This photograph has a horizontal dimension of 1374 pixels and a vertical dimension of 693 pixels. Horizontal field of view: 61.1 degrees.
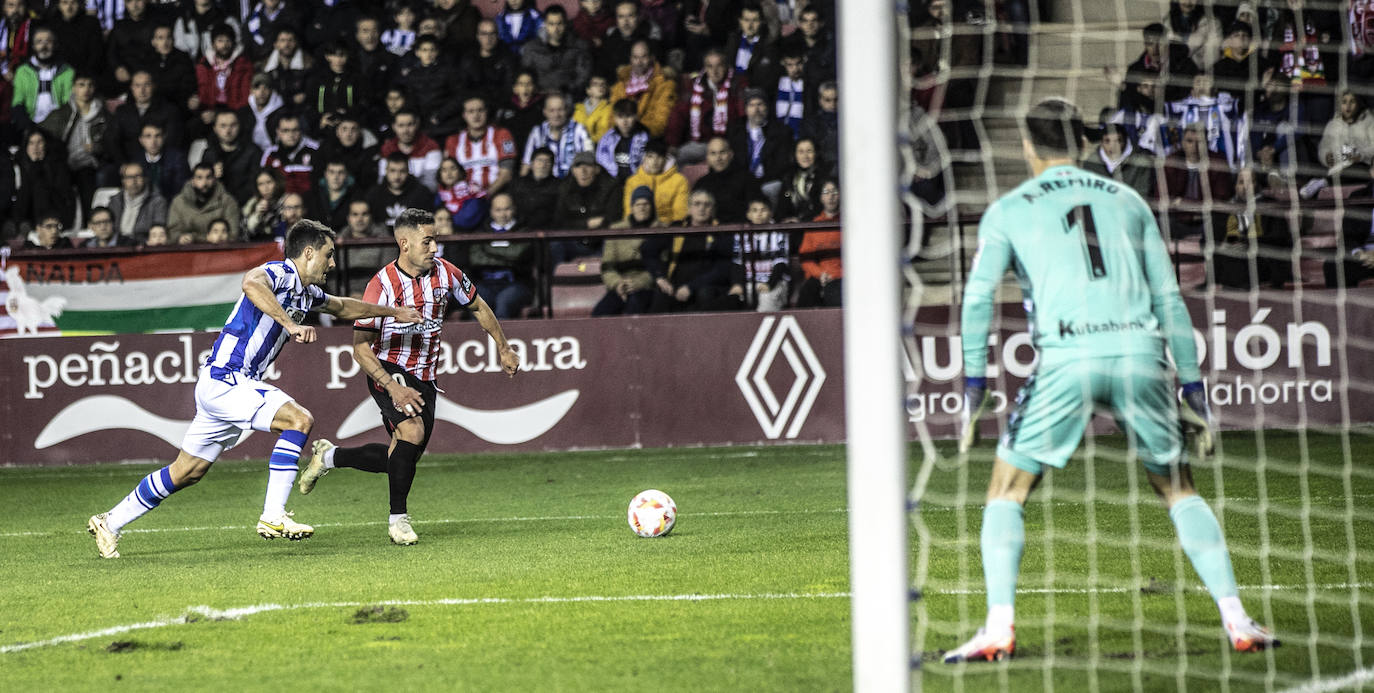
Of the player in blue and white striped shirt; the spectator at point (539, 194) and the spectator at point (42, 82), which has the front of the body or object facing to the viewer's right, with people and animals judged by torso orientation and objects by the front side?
the player in blue and white striped shirt

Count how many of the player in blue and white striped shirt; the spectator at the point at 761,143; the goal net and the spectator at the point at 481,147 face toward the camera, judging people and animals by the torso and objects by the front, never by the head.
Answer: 2

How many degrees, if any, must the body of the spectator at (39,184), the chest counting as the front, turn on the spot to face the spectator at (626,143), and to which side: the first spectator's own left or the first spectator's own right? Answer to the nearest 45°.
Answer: approximately 45° to the first spectator's own left

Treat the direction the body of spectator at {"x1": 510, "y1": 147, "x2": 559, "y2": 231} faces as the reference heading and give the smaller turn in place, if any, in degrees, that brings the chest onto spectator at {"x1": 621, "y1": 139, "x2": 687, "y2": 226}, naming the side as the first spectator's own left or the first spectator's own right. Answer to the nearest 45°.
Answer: approximately 90° to the first spectator's own left

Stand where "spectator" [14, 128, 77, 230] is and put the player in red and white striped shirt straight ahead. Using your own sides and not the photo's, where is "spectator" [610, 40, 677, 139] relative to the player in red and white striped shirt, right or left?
left

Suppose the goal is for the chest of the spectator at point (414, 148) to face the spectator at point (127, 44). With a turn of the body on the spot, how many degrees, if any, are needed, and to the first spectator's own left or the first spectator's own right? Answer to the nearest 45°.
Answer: approximately 135° to the first spectator's own right
